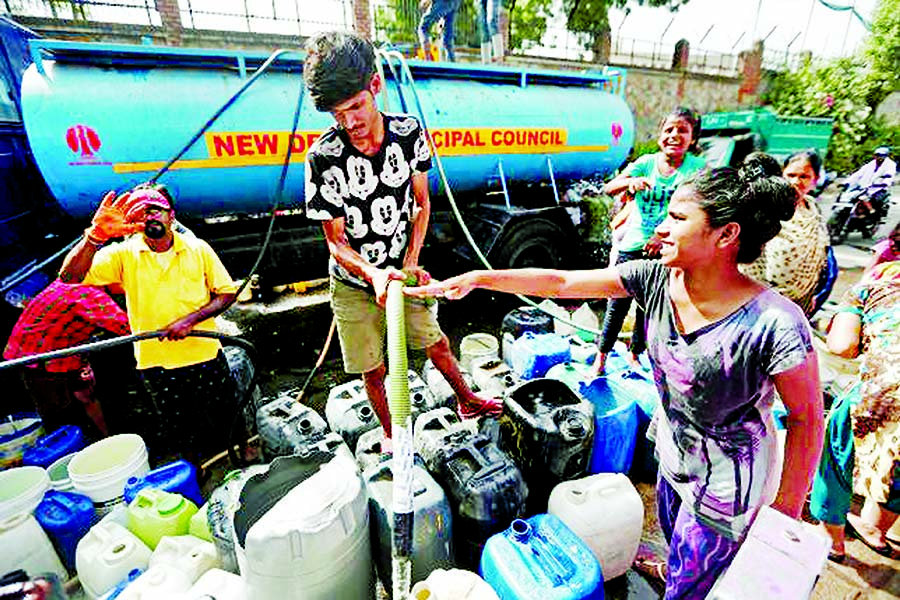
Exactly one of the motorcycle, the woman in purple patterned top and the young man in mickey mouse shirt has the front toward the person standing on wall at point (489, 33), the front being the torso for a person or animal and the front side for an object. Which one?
the motorcycle

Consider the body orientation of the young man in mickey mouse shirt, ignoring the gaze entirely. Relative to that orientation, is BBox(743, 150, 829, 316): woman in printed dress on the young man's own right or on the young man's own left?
on the young man's own left

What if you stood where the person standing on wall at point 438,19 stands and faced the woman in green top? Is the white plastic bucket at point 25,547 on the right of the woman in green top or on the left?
right

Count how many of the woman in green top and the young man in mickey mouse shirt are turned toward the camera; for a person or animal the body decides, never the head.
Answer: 2

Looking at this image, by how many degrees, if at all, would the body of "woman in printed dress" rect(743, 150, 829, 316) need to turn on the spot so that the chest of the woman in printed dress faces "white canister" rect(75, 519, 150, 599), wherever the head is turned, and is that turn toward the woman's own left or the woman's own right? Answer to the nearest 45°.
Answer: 0° — they already face it

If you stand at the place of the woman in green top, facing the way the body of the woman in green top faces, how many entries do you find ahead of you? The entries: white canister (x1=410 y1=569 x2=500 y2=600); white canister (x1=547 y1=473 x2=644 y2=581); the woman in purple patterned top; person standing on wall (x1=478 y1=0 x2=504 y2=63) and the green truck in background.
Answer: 3

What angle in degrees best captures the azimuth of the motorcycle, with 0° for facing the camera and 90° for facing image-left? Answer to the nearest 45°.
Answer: approximately 45°
